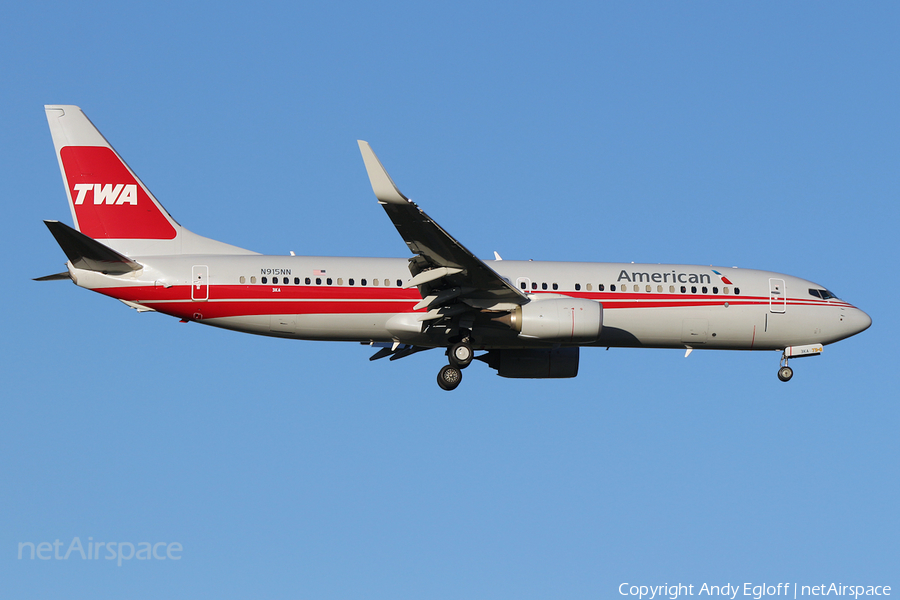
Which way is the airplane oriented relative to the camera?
to the viewer's right
